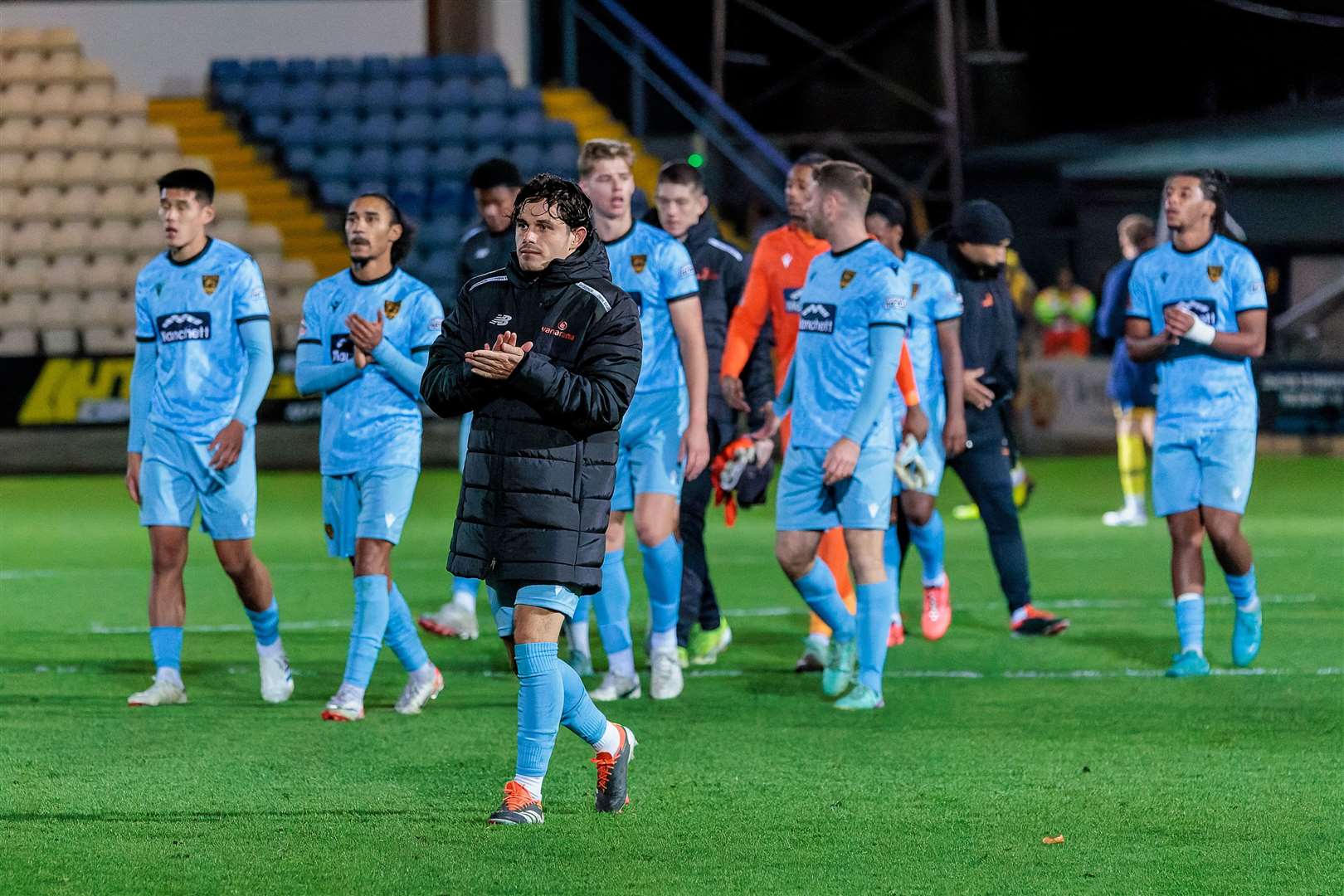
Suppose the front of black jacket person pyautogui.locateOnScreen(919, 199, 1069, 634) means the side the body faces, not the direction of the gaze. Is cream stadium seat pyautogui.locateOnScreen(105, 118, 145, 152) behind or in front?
behind

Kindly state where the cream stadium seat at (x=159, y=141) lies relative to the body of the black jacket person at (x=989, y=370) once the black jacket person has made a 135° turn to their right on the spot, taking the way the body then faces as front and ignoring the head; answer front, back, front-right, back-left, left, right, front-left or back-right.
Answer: front-right

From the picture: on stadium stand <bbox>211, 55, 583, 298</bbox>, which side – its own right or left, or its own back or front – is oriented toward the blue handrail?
left

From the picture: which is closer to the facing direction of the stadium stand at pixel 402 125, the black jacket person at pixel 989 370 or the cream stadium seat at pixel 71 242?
the black jacket person

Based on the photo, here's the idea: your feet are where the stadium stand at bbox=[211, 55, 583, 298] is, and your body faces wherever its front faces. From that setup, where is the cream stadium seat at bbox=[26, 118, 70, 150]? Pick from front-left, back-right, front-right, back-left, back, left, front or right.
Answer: right

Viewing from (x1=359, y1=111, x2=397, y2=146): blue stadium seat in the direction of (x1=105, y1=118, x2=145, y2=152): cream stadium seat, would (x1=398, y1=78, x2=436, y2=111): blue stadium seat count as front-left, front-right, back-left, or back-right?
back-right

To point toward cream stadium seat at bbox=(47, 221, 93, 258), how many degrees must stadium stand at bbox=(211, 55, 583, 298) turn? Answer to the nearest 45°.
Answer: approximately 90° to its right

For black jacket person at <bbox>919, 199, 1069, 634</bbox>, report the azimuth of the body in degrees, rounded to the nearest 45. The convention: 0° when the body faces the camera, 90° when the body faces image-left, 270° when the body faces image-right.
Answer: approximately 315°

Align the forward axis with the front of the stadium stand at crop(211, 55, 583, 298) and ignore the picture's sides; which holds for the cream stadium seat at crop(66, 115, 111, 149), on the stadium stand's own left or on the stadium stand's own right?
on the stadium stand's own right

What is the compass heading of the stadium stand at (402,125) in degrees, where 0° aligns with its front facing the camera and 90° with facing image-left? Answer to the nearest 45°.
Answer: approximately 0°

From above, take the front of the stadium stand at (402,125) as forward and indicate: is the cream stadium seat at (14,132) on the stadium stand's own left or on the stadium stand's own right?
on the stadium stand's own right

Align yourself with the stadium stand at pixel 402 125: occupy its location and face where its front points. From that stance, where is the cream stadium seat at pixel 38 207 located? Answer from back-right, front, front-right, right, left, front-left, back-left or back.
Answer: right

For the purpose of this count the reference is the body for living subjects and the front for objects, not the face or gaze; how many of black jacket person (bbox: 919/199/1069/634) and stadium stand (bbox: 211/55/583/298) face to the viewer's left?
0

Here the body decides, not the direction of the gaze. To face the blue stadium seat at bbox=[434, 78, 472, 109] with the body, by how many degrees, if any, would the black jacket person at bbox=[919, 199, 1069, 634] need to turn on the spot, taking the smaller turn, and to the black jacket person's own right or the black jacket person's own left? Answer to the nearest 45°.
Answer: approximately 180°

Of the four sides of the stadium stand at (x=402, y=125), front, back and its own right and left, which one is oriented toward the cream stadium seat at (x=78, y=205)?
right

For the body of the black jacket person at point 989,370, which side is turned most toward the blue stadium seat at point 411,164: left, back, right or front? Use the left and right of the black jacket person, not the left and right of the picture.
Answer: back
